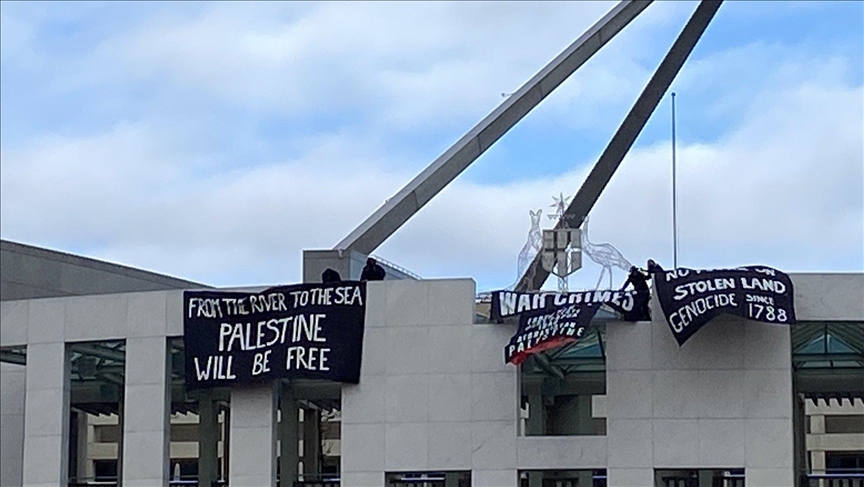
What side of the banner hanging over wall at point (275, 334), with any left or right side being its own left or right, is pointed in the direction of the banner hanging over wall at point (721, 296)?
left

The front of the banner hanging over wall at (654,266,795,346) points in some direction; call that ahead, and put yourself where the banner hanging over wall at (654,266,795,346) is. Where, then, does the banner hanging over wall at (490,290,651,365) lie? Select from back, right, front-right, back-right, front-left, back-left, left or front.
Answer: right

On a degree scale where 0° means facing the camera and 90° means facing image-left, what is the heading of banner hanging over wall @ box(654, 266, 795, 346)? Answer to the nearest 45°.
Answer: approximately 0°

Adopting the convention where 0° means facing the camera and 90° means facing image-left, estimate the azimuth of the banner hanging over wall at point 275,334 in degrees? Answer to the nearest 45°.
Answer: approximately 0°

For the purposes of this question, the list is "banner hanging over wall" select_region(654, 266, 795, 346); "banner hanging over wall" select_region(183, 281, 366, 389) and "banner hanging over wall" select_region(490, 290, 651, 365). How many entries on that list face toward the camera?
3

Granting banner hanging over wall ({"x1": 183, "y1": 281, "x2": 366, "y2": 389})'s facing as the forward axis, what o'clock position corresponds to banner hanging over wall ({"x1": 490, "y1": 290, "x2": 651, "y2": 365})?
banner hanging over wall ({"x1": 490, "y1": 290, "x2": 651, "y2": 365}) is roughly at 10 o'clock from banner hanging over wall ({"x1": 183, "y1": 281, "x2": 366, "y2": 389}).

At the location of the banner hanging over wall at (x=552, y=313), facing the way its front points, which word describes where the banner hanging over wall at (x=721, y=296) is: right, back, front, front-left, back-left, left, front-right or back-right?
left

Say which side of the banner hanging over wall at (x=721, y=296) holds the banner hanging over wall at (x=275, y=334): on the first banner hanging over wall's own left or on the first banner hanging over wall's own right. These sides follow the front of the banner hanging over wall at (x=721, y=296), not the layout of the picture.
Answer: on the first banner hanging over wall's own right
